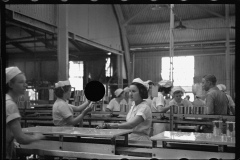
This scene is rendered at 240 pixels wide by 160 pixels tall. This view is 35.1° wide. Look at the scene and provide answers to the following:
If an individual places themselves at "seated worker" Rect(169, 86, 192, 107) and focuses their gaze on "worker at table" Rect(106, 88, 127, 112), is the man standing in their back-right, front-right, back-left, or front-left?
back-left

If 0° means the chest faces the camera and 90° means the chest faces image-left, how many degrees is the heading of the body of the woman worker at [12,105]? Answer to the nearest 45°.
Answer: approximately 270°

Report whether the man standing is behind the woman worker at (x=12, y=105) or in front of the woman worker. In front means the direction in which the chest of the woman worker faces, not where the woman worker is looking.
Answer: in front

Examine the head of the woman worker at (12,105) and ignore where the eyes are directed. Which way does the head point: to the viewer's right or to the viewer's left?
to the viewer's right

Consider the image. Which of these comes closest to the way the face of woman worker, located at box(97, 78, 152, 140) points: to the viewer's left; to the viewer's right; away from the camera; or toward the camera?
to the viewer's left

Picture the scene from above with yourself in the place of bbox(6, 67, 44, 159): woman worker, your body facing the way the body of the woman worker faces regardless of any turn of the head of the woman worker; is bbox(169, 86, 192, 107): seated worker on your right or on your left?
on your left

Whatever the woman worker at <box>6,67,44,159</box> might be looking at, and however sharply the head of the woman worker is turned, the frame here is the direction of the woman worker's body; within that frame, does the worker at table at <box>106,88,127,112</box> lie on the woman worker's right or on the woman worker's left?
on the woman worker's left
